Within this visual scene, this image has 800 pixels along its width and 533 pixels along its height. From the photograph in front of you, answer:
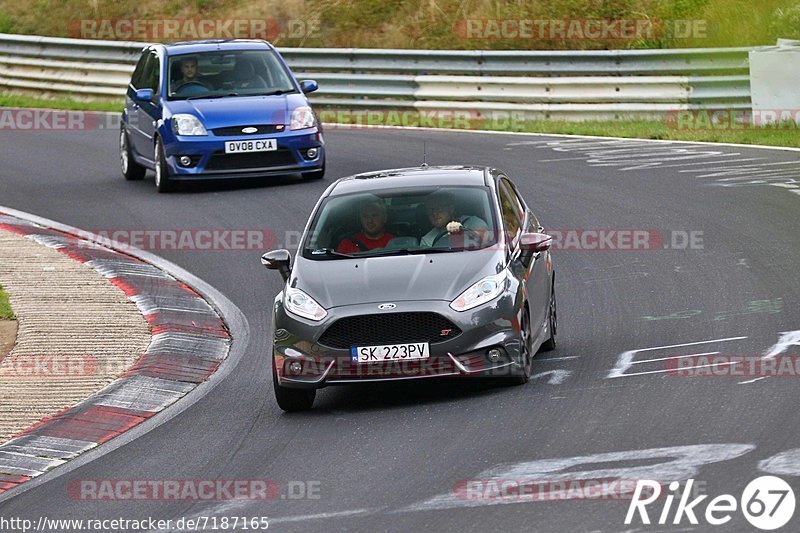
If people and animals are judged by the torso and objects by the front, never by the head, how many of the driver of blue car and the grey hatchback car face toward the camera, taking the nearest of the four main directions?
2

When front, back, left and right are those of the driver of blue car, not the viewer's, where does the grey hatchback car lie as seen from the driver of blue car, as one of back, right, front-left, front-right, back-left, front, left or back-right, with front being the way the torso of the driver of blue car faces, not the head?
front

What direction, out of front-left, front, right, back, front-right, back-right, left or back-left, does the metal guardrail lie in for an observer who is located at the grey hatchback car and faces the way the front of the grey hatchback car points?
back

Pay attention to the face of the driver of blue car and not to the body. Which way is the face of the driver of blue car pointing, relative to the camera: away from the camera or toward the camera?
toward the camera

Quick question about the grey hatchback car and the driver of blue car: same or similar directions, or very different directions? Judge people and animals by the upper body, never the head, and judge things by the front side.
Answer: same or similar directions

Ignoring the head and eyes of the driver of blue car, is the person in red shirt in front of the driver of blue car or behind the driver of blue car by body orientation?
in front

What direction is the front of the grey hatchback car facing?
toward the camera

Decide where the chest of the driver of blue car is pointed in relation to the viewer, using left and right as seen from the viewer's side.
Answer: facing the viewer

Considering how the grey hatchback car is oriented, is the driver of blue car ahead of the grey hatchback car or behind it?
behind

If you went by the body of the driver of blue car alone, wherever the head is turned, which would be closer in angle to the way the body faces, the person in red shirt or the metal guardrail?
the person in red shirt

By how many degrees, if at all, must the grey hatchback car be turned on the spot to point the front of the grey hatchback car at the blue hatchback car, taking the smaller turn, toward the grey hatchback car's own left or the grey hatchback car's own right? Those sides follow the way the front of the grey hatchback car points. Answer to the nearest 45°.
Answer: approximately 180°

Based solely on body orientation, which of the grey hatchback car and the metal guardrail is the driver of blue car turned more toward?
the grey hatchback car
